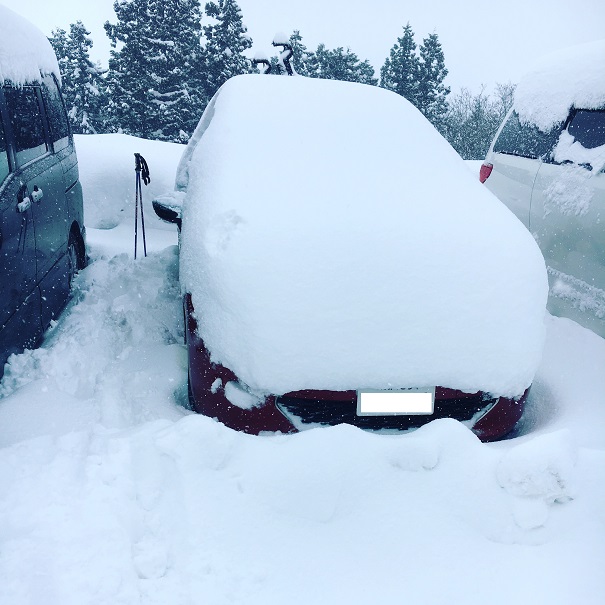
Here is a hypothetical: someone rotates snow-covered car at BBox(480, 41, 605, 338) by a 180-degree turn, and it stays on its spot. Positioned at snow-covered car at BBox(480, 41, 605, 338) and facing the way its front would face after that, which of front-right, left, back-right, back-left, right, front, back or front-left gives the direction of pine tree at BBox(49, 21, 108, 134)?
front

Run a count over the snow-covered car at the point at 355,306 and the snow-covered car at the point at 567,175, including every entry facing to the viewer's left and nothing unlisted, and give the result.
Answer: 0

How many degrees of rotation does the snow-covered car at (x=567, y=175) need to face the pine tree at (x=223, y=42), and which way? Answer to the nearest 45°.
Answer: approximately 180°

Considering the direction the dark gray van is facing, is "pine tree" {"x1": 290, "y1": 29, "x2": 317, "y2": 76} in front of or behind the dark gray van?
behind

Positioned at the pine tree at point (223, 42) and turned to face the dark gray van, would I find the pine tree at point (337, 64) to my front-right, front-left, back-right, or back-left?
back-left

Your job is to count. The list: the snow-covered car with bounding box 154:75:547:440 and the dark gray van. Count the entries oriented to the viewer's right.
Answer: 0
